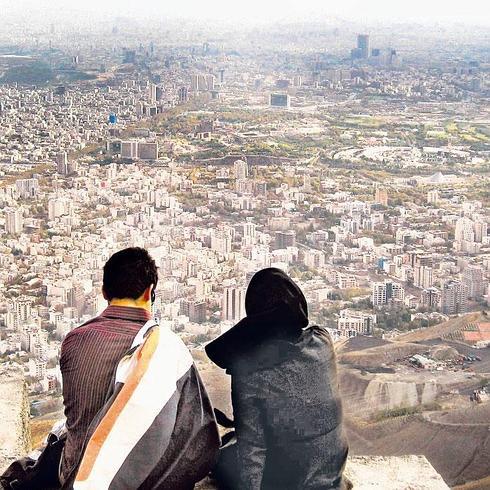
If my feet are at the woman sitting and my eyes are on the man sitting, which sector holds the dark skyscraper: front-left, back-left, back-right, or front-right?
back-right

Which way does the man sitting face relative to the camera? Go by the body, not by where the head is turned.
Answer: away from the camera
